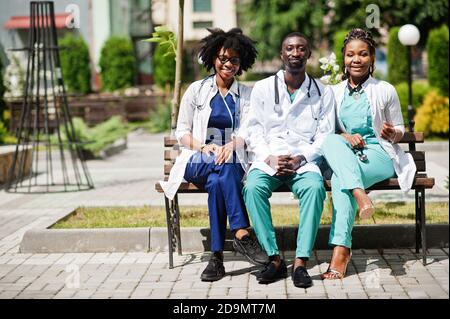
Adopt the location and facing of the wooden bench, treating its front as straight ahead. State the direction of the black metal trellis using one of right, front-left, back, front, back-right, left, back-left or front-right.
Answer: back-right

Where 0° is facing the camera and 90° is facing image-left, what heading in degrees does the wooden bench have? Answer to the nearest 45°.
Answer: approximately 0°

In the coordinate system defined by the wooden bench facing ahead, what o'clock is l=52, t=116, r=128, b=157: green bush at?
The green bush is roughly at 5 o'clock from the wooden bench.

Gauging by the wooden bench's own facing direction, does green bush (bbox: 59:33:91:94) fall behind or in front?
behind

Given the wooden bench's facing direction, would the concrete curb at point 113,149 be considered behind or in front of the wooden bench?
behind

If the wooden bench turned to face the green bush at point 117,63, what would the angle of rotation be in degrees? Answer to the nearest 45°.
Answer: approximately 180°

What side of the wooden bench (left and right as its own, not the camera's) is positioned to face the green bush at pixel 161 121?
back
